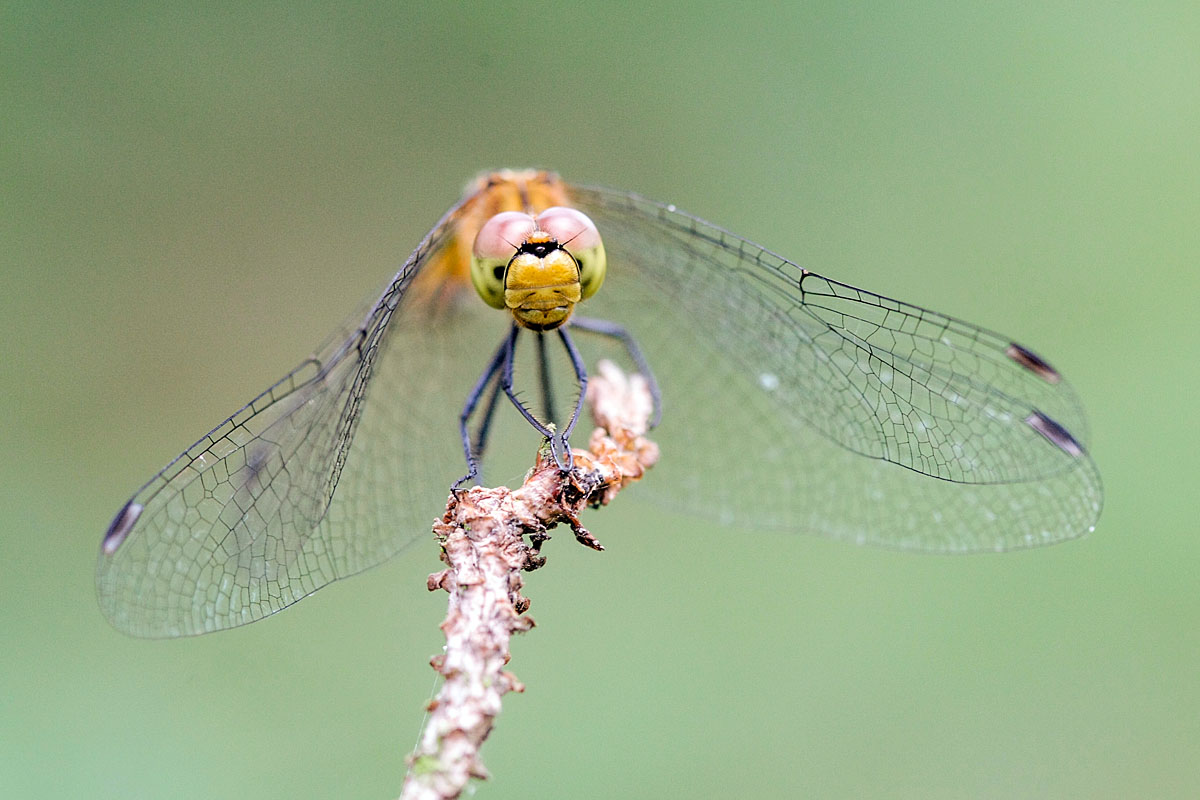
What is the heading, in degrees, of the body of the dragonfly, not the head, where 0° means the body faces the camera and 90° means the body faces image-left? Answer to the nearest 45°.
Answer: approximately 0°
